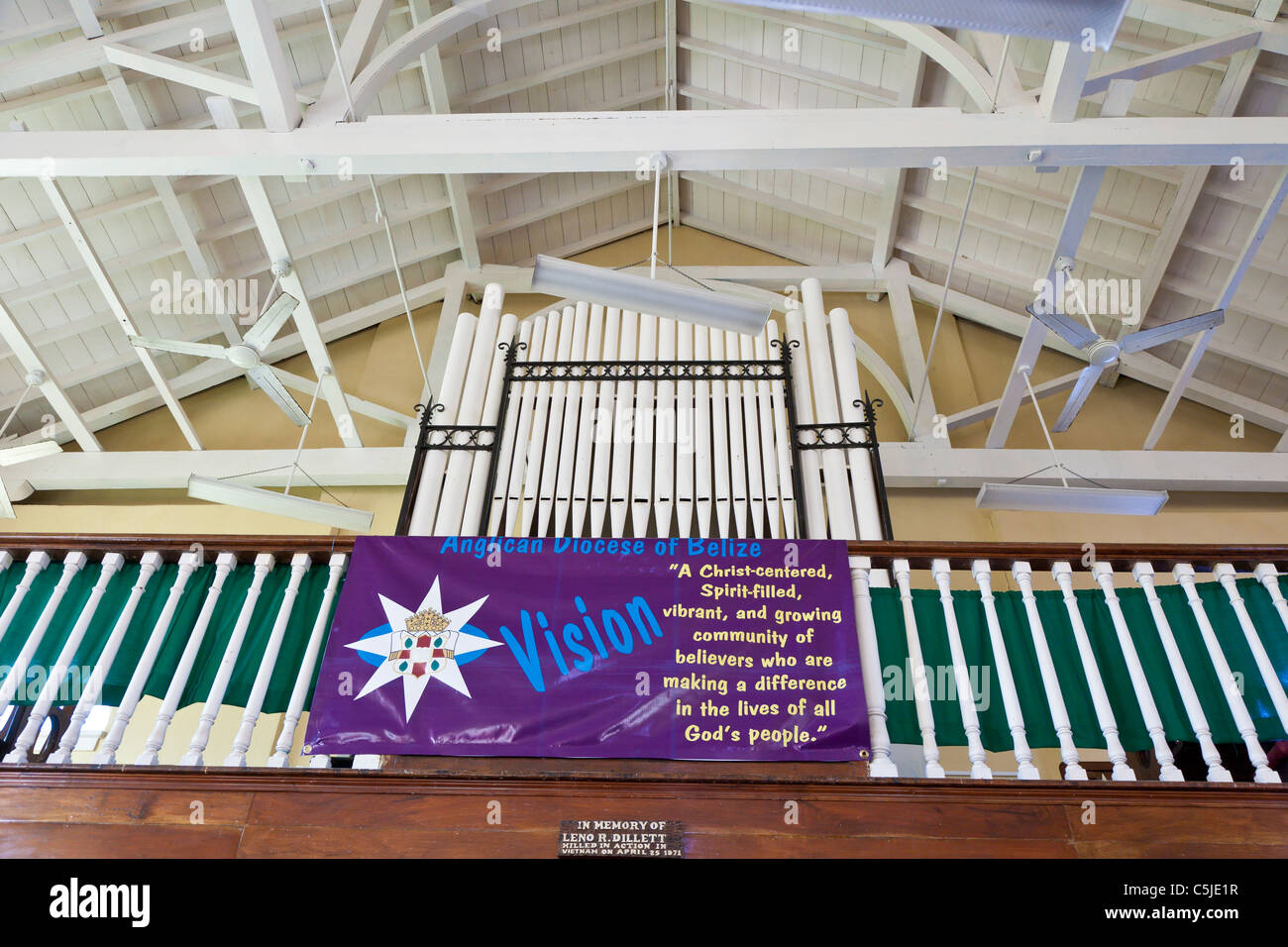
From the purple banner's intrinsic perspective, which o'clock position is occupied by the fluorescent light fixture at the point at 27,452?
The fluorescent light fixture is roughly at 4 o'clock from the purple banner.

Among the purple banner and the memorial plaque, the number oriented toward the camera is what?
2

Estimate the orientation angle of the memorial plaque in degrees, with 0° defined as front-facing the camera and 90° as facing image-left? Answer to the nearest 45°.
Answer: approximately 0°

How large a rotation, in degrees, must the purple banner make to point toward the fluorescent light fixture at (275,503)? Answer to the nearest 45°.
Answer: approximately 135° to its right

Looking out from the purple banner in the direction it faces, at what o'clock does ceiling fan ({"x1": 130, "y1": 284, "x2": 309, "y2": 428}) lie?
The ceiling fan is roughly at 4 o'clock from the purple banner.

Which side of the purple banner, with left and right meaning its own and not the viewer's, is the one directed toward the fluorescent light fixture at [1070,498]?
left

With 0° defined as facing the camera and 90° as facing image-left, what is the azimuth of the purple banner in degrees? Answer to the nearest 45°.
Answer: approximately 0°

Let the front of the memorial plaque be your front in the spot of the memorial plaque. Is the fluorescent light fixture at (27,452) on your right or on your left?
on your right

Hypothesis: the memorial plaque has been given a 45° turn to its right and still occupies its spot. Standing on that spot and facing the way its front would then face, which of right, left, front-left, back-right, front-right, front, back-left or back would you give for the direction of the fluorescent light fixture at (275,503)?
right
